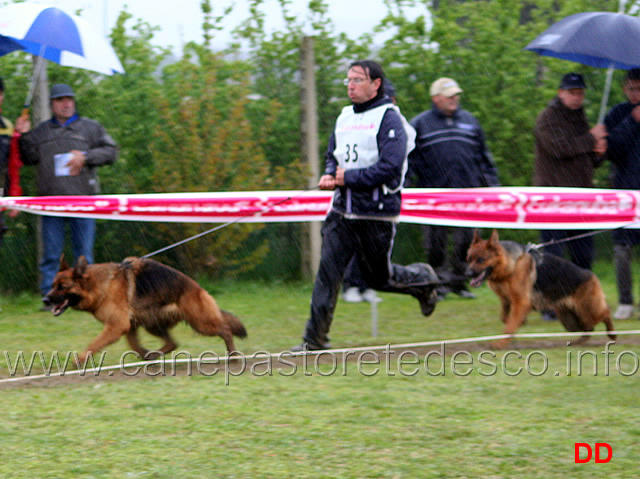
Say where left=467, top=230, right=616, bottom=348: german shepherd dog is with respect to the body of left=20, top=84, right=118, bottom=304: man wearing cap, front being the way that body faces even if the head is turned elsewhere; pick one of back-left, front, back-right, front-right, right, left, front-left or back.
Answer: front-left

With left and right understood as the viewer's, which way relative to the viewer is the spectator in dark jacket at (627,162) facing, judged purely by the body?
facing the viewer

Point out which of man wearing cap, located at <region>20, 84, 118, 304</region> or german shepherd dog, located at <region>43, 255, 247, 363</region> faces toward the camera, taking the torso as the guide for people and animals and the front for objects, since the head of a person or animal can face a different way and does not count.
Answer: the man wearing cap

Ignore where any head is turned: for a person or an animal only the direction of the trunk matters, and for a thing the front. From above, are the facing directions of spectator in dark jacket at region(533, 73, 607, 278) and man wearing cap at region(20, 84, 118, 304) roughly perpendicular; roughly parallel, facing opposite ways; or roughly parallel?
roughly parallel

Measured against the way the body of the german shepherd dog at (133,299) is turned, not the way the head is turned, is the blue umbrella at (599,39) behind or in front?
behind

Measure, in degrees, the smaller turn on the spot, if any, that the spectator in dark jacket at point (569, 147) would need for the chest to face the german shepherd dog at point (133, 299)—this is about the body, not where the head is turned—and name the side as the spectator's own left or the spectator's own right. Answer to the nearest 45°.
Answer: approximately 90° to the spectator's own right

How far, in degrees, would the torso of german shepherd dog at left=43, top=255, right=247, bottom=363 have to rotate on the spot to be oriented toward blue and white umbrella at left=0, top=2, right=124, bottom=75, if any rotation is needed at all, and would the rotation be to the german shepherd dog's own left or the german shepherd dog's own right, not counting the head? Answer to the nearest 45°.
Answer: approximately 90° to the german shepherd dog's own right

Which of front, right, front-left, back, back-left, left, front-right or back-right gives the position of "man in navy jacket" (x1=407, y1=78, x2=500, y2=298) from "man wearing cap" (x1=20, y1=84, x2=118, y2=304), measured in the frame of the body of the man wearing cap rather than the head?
left

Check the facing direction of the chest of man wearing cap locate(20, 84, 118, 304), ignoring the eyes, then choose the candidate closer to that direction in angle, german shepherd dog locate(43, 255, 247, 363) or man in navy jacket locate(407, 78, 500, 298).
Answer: the german shepherd dog

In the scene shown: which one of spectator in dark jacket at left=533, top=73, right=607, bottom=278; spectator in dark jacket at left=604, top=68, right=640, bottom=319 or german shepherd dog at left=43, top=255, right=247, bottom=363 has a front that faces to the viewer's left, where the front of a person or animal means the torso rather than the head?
the german shepherd dog

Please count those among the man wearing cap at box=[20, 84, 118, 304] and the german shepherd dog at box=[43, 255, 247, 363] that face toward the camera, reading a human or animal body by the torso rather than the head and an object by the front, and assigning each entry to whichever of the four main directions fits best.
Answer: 1

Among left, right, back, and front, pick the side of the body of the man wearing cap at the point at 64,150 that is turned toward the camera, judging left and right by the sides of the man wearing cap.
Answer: front

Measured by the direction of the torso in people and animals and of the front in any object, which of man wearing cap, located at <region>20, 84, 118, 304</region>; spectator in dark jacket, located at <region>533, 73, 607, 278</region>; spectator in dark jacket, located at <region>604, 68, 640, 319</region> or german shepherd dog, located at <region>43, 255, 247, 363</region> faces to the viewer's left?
the german shepherd dog

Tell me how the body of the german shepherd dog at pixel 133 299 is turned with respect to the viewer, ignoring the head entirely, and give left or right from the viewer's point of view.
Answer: facing to the left of the viewer

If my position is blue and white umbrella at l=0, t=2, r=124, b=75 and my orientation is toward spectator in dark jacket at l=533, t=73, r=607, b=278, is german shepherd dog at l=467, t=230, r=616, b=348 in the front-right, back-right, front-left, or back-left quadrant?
front-right
